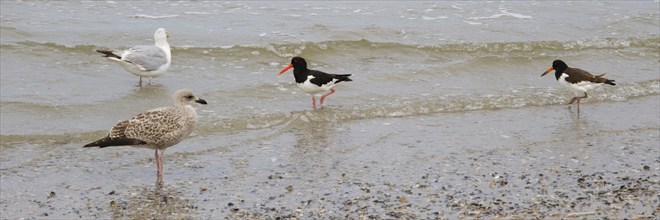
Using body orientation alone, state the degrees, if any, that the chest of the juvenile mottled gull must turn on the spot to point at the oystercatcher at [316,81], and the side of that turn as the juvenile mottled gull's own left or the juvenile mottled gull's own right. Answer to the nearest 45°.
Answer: approximately 45° to the juvenile mottled gull's own left

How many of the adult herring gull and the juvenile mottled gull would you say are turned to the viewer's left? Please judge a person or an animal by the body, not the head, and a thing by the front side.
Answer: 0

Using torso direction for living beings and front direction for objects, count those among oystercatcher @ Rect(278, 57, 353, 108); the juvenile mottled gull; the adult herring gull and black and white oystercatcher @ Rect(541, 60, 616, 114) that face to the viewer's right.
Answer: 2

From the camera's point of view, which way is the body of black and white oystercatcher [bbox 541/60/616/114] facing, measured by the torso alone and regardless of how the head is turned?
to the viewer's left

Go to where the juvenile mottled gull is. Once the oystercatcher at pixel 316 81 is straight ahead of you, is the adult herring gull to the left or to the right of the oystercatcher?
left

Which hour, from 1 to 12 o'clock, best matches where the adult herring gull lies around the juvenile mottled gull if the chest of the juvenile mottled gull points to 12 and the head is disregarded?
The adult herring gull is roughly at 9 o'clock from the juvenile mottled gull.

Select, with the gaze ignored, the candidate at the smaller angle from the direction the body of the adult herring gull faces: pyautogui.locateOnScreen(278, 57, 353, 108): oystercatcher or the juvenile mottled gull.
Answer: the oystercatcher

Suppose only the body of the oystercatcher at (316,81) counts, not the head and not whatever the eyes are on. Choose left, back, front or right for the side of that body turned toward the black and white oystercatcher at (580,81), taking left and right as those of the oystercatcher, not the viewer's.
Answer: back

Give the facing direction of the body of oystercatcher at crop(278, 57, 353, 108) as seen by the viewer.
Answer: to the viewer's left

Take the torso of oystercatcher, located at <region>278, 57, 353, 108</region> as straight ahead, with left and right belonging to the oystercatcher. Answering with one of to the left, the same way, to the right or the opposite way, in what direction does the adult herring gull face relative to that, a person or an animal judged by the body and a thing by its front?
the opposite way

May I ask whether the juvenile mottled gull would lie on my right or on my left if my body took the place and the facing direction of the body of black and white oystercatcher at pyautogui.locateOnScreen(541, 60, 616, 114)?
on my left

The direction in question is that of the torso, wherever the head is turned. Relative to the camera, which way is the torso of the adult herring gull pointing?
to the viewer's right

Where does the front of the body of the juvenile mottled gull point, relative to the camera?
to the viewer's right

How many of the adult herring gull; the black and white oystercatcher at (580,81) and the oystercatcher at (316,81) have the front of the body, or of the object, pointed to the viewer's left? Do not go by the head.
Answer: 2
